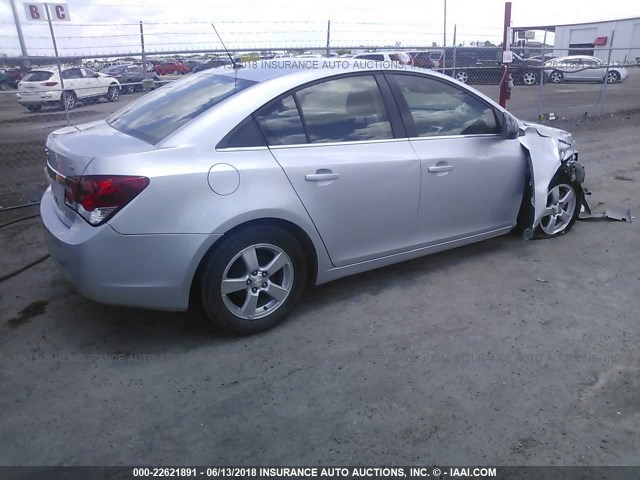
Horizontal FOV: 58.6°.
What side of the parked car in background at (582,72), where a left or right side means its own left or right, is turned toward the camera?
right

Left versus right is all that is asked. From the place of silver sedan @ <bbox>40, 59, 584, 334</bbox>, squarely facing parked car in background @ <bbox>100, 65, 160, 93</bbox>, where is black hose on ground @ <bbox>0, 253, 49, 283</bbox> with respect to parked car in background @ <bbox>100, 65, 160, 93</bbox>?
left

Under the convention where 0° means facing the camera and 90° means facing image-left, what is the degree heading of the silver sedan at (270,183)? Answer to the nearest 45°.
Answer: approximately 225°

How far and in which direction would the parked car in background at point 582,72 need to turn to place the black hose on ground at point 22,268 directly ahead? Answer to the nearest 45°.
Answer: approximately 90° to its right

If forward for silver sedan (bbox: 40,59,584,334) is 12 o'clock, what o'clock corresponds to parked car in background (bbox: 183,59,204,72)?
The parked car in background is roughly at 10 o'clock from the silver sedan.

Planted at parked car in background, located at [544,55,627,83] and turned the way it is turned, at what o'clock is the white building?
The white building is roughly at 9 o'clock from the parked car in background.

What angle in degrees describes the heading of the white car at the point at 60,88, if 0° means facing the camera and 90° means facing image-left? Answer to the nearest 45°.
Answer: approximately 225°
